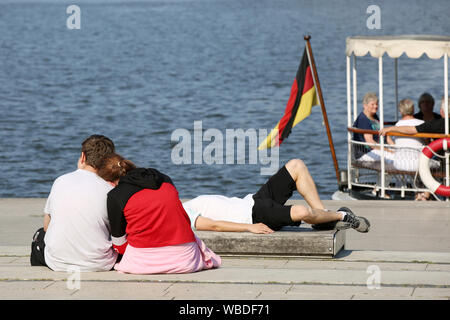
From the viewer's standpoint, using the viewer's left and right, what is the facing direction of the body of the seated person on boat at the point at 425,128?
facing to the left of the viewer

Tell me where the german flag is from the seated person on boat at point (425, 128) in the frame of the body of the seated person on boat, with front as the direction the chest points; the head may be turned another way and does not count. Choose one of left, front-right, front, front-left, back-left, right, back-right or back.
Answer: front-right

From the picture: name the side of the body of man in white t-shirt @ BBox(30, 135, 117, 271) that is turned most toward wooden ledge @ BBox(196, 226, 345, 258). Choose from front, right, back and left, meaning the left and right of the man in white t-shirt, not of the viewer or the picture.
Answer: right

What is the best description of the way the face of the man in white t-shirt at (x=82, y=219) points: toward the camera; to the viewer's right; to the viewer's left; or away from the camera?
away from the camera

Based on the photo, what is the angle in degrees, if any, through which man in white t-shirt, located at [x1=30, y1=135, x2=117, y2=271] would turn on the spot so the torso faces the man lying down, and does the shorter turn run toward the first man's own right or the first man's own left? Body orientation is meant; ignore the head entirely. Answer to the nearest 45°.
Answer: approximately 45° to the first man's own right

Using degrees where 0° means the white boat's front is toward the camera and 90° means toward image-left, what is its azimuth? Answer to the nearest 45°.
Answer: approximately 270°

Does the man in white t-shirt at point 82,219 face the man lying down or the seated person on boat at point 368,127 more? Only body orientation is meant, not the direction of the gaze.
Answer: the seated person on boat

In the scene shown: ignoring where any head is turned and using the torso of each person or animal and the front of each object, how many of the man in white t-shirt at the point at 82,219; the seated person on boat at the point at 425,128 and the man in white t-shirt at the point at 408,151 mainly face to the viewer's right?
0

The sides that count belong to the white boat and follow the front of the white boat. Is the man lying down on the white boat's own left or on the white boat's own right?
on the white boat's own right

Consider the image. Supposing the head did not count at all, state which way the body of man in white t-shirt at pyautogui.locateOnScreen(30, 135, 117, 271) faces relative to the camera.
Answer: away from the camera
